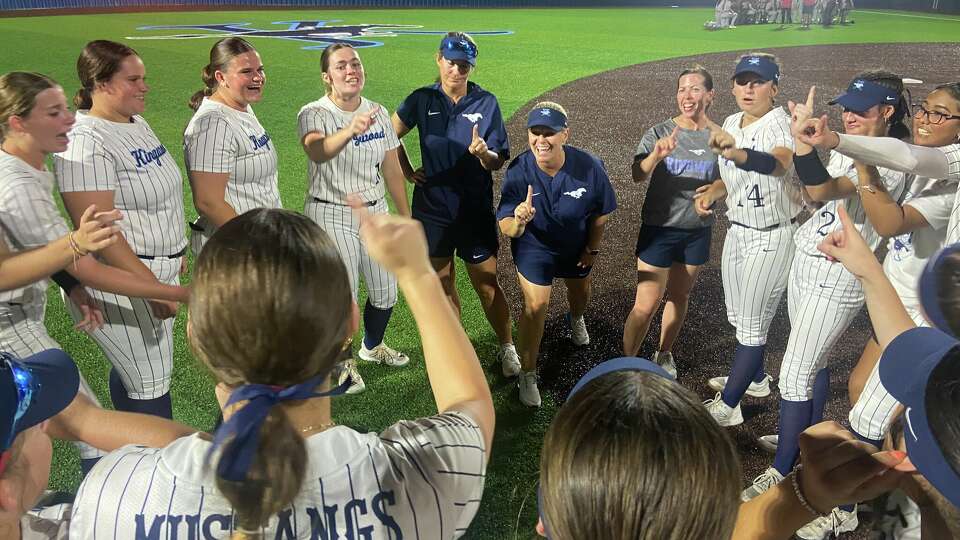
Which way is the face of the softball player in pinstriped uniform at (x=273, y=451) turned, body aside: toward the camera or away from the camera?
away from the camera

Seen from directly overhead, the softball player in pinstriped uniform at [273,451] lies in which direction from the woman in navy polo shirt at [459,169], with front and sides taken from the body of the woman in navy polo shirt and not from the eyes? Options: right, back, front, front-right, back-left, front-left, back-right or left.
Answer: front

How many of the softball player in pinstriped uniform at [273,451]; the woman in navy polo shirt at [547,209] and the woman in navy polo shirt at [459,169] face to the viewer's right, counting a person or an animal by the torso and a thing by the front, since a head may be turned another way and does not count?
0

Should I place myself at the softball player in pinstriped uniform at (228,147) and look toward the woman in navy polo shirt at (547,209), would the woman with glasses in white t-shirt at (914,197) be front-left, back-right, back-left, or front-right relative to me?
front-right

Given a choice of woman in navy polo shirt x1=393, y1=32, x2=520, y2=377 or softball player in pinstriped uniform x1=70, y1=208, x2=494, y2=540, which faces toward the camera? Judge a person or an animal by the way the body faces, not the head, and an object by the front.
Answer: the woman in navy polo shirt

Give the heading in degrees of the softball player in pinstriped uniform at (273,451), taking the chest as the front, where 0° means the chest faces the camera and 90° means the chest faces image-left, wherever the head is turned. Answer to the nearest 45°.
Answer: approximately 180°

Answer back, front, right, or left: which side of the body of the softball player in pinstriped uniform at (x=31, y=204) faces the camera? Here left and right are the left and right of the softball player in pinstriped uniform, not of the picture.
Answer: right

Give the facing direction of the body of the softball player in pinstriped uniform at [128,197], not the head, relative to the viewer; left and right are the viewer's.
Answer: facing the viewer and to the right of the viewer

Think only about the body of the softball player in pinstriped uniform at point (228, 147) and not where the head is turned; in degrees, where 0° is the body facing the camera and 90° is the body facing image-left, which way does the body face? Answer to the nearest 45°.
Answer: approximately 315°

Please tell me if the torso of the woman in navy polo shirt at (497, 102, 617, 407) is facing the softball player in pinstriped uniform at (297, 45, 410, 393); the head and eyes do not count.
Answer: no

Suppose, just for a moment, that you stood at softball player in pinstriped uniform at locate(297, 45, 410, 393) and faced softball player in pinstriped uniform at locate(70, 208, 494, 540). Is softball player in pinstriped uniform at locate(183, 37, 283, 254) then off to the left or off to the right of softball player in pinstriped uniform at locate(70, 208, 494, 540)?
right

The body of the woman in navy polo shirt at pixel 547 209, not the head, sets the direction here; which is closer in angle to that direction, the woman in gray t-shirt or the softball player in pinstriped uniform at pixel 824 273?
the softball player in pinstriped uniform

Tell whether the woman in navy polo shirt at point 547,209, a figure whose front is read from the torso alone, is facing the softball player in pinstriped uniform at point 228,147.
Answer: no

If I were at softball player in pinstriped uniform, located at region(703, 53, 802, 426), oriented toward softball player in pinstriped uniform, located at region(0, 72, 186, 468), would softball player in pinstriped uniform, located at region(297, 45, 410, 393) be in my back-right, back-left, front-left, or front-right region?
front-right

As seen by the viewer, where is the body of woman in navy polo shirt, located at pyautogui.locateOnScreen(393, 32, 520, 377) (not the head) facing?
toward the camera
